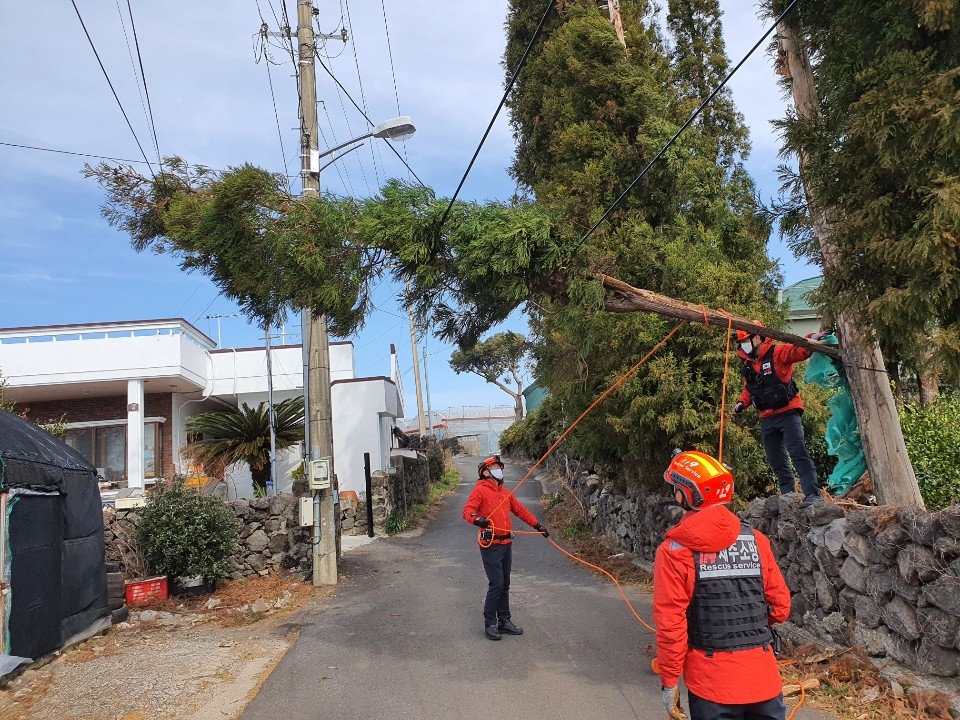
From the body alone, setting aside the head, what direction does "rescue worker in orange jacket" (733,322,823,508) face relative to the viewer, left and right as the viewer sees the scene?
facing the viewer and to the left of the viewer

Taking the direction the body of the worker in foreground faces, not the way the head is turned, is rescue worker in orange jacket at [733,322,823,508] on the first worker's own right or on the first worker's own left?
on the first worker's own right

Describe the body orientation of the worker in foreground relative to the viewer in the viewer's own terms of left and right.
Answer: facing away from the viewer and to the left of the viewer

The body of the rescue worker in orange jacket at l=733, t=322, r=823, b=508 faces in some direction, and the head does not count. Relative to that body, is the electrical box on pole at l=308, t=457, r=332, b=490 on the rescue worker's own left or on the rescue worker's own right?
on the rescue worker's own right

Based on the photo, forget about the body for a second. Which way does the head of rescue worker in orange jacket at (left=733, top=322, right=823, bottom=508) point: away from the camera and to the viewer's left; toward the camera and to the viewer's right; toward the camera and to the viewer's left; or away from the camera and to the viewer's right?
toward the camera and to the viewer's left

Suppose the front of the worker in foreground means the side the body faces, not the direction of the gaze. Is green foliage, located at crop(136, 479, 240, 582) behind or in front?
in front

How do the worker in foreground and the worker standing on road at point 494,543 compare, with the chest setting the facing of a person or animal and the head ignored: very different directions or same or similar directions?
very different directions

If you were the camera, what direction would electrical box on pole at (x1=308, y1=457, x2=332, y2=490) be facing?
facing the viewer

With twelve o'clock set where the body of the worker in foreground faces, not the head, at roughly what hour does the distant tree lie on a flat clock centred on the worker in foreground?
The distant tree is roughly at 1 o'clock from the worker in foreground.

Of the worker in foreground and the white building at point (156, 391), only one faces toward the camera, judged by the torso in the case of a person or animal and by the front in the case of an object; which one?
the white building

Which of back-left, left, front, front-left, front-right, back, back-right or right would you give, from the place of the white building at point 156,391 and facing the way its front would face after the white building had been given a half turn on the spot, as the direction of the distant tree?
front-right

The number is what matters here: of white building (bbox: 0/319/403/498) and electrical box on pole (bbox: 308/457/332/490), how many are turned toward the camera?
2

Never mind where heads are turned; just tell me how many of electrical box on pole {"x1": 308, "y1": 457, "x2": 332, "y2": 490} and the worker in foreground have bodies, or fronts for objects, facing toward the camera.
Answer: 1

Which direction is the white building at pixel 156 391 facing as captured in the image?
toward the camera

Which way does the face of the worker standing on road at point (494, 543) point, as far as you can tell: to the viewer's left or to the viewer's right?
to the viewer's right
